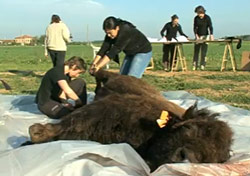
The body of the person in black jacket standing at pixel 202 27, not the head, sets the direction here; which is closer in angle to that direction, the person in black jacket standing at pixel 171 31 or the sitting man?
the sitting man

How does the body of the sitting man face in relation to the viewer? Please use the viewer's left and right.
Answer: facing to the right of the viewer

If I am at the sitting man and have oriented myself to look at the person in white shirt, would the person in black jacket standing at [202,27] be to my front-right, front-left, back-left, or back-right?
front-right

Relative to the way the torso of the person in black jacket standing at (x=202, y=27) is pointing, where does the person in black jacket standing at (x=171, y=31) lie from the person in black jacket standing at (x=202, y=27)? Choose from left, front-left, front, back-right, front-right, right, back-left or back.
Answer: right

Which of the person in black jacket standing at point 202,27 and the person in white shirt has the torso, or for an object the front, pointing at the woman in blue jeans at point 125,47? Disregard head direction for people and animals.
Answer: the person in black jacket standing

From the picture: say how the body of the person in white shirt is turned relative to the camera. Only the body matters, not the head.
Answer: away from the camera

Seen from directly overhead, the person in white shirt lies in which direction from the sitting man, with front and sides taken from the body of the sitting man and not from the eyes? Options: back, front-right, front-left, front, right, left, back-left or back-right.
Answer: left

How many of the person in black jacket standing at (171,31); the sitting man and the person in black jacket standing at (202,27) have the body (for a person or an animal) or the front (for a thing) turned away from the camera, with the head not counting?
0

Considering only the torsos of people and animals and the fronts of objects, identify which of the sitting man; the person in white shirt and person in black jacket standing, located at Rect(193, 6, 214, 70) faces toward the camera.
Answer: the person in black jacket standing

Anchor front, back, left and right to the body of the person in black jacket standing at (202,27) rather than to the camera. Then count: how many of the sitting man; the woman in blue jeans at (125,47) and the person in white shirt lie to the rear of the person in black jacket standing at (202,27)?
0

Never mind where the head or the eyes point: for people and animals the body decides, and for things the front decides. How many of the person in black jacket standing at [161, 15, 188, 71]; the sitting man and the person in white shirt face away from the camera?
1

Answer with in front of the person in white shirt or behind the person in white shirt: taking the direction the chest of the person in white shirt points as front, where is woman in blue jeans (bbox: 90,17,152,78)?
behind

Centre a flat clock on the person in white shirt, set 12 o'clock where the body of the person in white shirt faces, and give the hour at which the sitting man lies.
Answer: The sitting man is roughly at 6 o'clock from the person in white shirt.

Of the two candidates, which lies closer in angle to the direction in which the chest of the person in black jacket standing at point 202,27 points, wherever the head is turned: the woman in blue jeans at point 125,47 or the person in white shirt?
the woman in blue jeans

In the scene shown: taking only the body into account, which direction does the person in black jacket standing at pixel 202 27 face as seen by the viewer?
toward the camera

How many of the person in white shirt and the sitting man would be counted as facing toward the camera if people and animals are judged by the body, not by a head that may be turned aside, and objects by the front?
0
